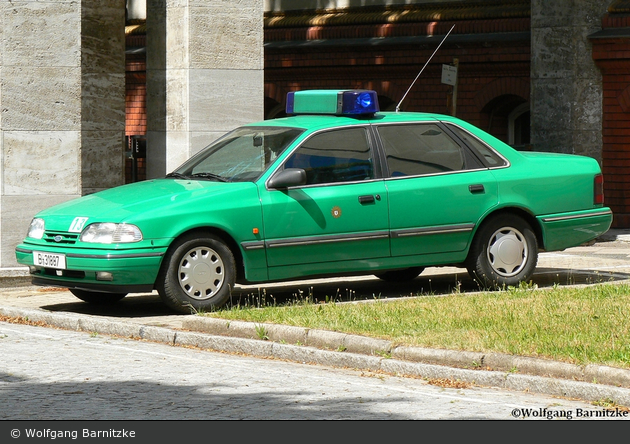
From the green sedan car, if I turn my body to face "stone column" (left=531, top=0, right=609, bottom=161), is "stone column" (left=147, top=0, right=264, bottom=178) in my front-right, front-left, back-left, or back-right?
front-left

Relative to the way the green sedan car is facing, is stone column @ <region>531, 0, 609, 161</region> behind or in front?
behind

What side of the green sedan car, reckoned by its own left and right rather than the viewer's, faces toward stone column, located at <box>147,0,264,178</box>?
right

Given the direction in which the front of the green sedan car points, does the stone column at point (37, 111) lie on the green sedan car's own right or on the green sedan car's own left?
on the green sedan car's own right

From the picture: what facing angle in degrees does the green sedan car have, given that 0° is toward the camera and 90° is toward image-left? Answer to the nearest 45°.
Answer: approximately 45°

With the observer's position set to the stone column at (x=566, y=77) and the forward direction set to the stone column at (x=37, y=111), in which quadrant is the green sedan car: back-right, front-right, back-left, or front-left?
front-left

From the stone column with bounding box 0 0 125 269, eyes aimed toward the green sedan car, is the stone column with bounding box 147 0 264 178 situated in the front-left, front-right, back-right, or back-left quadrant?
front-left
